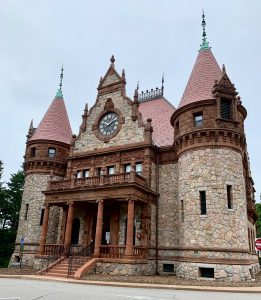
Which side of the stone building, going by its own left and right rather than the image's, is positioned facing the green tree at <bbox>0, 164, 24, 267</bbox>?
right
